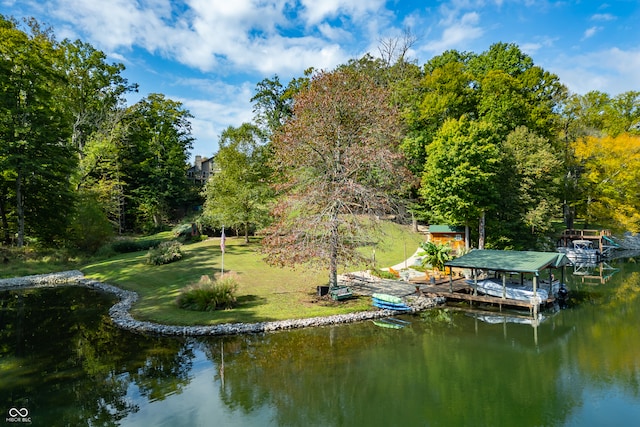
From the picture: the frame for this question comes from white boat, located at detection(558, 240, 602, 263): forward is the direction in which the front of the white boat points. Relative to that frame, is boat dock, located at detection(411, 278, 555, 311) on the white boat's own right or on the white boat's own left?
on the white boat's own left

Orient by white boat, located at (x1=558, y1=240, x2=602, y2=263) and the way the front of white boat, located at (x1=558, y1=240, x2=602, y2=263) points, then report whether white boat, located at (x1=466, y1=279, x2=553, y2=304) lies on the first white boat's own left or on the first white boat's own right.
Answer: on the first white boat's own left

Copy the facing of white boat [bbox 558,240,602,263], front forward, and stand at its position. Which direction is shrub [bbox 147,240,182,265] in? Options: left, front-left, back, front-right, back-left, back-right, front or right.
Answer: front-left

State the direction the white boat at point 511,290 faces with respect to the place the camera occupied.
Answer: facing to the left of the viewer

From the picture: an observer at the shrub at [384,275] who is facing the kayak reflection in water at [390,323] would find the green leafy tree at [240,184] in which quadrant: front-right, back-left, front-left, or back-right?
back-right

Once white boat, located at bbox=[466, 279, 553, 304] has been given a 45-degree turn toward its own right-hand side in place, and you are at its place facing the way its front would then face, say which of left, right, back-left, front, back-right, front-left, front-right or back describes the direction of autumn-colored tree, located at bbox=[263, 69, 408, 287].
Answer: left

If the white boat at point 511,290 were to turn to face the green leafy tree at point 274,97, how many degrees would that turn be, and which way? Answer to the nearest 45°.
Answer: approximately 45° to its right

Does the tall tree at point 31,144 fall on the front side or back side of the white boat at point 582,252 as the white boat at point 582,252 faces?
on the front side

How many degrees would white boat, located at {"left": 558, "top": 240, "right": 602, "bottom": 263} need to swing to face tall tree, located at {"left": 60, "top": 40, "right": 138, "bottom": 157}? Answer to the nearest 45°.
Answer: approximately 45° to its left
